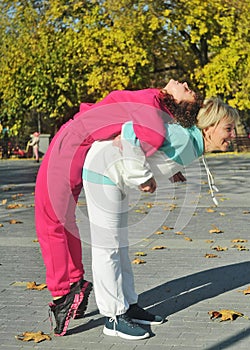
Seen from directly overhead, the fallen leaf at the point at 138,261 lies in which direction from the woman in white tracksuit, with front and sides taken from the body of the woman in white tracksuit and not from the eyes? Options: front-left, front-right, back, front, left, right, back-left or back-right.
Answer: left

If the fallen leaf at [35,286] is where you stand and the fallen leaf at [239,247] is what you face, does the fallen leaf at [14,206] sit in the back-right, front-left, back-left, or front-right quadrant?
front-left

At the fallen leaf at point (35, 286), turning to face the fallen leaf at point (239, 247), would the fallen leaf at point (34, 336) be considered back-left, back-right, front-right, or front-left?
back-right

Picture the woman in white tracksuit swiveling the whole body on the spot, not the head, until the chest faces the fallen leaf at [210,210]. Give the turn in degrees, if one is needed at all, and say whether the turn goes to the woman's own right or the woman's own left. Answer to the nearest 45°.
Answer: approximately 90° to the woman's own left

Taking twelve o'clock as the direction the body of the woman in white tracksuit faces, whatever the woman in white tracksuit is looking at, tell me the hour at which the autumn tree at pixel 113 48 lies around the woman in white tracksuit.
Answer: The autumn tree is roughly at 9 o'clock from the woman in white tracksuit.

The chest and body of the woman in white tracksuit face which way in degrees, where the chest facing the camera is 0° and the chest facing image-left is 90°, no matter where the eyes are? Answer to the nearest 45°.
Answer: approximately 270°

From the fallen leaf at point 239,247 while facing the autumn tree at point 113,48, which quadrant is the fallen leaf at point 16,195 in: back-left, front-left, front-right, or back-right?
front-left

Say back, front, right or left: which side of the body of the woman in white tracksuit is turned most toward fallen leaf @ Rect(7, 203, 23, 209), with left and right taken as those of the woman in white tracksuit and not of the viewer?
left

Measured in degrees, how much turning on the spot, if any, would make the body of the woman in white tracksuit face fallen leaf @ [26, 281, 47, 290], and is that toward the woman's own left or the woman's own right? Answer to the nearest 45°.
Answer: approximately 135° to the woman's own left

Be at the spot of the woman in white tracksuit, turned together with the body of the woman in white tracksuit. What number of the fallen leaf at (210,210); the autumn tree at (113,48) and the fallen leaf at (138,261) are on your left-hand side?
3
